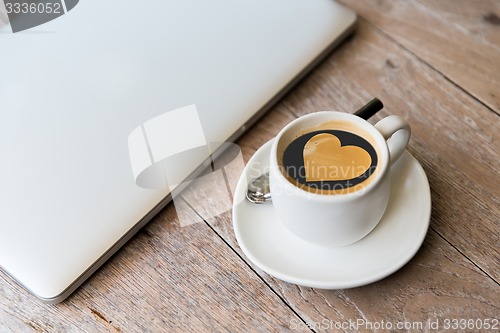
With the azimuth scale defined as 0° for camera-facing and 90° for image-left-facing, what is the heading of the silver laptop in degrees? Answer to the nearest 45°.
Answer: approximately 315°
